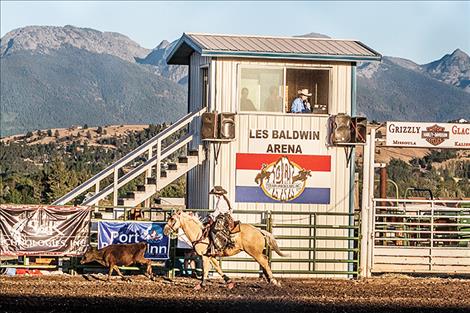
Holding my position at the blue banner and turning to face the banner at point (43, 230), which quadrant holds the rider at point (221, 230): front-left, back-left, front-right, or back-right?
back-left

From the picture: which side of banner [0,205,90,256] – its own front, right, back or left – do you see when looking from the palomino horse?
left

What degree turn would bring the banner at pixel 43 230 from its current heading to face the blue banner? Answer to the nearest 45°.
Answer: approximately 90° to its left

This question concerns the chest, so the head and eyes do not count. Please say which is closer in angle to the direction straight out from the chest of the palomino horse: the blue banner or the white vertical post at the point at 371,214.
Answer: the blue banner

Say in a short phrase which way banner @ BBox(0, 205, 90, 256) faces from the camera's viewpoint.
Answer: facing the viewer

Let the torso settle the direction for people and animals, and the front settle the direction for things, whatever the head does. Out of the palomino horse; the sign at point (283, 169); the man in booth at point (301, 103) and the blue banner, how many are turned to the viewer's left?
1

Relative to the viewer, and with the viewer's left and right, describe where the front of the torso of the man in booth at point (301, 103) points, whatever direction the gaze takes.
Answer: facing the viewer and to the right of the viewer

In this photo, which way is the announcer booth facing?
toward the camera

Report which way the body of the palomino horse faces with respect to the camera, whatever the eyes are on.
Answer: to the viewer's left

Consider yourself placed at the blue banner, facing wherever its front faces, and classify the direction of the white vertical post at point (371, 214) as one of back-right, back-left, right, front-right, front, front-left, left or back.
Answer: left

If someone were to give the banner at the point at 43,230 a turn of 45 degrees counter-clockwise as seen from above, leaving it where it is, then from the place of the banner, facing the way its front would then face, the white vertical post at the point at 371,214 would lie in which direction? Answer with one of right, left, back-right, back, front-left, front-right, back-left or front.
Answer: front-left

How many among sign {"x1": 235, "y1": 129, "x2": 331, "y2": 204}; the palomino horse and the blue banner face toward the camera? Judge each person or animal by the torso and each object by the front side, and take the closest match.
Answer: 2

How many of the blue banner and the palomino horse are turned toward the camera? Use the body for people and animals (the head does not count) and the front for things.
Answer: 1
